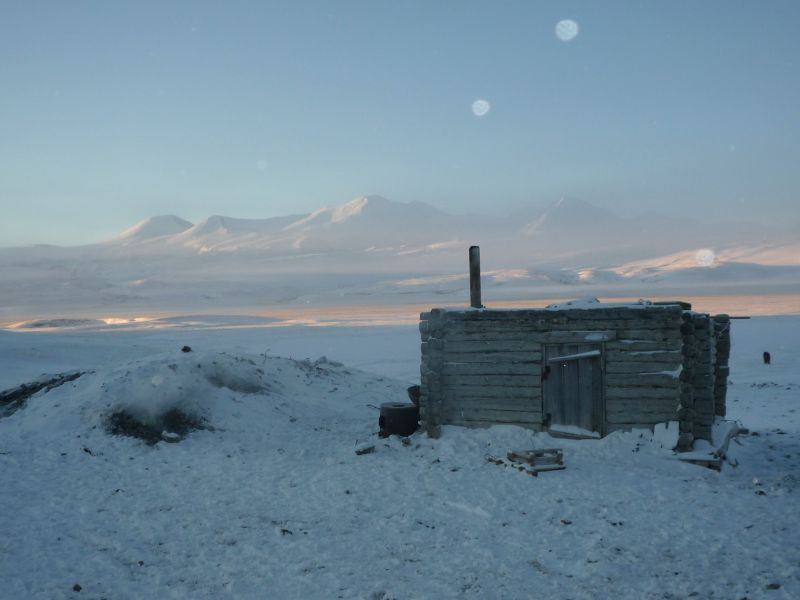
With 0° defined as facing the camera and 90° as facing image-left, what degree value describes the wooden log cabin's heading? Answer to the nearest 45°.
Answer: approximately 0°
